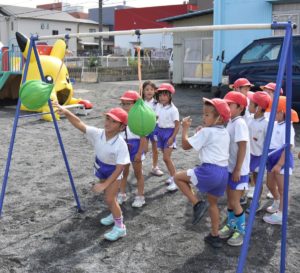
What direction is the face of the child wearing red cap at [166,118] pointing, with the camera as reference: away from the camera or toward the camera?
toward the camera

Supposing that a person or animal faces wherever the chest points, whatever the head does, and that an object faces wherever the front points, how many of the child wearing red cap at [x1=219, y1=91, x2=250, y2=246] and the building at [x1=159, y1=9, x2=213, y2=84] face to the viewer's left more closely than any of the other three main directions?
1

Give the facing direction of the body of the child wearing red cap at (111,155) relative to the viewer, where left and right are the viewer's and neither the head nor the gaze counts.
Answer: facing the viewer and to the left of the viewer

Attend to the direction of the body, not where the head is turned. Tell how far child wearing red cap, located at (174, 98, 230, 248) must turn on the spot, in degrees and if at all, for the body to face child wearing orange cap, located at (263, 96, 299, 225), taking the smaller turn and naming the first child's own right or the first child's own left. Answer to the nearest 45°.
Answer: approximately 135° to the first child's own right

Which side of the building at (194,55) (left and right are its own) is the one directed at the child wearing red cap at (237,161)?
front

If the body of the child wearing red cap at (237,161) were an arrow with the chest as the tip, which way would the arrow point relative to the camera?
to the viewer's left

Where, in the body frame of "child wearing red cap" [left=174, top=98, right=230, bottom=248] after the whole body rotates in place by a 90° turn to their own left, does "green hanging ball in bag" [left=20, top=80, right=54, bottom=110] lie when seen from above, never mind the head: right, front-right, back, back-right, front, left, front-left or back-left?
right

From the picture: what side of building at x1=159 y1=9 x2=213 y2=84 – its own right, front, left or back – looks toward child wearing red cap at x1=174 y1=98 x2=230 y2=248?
front

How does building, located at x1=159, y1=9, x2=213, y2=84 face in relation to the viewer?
toward the camera

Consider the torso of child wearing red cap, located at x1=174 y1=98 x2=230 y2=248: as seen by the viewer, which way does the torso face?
to the viewer's left

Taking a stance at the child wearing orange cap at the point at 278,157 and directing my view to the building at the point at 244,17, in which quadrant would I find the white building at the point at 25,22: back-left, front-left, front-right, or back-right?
front-left

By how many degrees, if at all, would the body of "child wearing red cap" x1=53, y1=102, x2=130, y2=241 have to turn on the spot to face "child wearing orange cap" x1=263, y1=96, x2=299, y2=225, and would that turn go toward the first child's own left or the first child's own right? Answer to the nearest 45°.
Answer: approximately 135° to the first child's own left

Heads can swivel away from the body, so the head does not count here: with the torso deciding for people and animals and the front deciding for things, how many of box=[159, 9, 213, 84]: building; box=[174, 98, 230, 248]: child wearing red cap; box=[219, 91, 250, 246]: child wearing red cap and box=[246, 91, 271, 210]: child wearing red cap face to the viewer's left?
3

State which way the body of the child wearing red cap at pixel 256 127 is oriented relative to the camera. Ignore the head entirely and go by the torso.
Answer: to the viewer's left

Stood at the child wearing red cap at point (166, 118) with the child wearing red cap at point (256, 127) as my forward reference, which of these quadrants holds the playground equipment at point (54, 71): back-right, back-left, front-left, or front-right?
back-left
